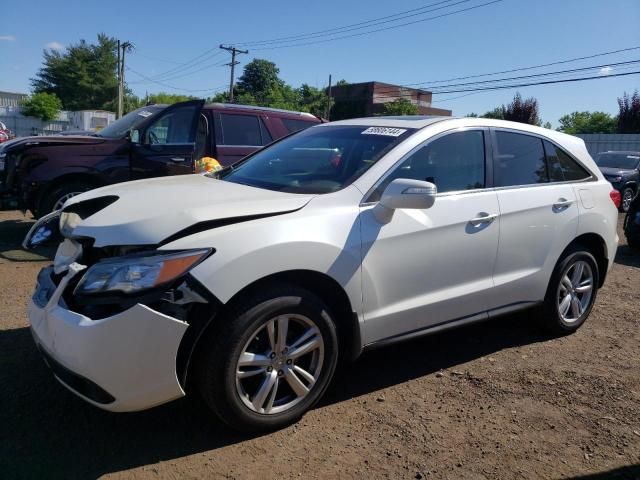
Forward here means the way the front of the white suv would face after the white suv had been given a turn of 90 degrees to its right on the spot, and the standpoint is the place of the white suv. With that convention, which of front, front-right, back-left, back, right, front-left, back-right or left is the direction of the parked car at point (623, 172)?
right

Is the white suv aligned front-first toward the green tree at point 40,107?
no

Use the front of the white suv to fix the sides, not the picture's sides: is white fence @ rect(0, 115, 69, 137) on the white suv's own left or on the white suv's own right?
on the white suv's own right

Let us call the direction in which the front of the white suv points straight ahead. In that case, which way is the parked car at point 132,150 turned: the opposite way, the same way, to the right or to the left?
the same way

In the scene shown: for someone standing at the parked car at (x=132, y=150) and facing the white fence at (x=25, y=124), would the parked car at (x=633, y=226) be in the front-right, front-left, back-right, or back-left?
back-right

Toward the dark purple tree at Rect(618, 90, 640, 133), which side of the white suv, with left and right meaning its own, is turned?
back

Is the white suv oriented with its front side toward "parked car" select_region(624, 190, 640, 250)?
no

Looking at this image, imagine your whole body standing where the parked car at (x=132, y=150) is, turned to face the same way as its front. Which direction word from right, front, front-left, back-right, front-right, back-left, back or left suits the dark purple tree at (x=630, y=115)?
back

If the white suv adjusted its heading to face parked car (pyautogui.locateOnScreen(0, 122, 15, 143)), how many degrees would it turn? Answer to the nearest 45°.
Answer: approximately 90° to its right

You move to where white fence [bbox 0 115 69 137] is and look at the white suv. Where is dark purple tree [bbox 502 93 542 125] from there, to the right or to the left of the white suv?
left

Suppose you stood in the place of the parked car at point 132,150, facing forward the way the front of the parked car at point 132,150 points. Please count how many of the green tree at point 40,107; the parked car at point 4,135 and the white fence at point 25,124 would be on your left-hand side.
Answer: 0

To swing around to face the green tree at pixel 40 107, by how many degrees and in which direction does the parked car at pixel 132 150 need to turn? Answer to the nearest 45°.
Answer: approximately 135° to its right

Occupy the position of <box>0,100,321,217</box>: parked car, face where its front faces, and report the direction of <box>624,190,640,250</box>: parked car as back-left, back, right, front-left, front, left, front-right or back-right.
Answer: back-left

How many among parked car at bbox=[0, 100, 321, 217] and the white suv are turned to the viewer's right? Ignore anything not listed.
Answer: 0

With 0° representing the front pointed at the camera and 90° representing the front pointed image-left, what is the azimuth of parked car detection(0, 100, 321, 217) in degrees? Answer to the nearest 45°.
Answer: approximately 45°

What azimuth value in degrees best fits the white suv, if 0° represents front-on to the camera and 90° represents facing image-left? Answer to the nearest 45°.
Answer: approximately 45°
